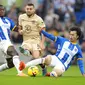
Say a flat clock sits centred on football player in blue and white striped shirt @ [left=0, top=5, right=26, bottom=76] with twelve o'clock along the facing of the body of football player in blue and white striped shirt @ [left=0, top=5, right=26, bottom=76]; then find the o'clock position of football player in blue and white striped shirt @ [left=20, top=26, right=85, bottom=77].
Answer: football player in blue and white striped shirt @ [left=20, top=26, right=85, bottom=77] is roughly at 11 o'clock from football player in blue and white striped shirt @ [left=0, top=5, right=26, bottom=76].

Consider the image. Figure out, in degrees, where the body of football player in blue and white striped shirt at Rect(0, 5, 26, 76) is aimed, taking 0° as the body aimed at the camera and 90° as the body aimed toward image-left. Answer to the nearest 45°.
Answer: approximately 315°

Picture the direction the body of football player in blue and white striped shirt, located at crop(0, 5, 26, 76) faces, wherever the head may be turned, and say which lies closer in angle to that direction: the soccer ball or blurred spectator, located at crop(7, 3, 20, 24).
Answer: the soccer ball

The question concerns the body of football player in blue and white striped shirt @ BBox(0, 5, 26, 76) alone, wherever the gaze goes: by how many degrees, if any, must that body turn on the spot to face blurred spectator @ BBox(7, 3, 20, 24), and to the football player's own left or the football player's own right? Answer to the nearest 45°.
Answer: approximately 135° to the football player's own left

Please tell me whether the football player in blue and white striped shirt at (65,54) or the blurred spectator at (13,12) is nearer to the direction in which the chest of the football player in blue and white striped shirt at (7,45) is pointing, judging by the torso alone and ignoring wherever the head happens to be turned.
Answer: the football player in blue and white striped shirt

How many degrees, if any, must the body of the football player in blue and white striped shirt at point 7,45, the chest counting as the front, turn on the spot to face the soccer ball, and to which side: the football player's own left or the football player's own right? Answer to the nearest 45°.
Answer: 0° — they already face it
